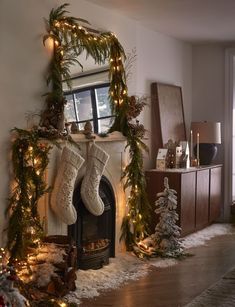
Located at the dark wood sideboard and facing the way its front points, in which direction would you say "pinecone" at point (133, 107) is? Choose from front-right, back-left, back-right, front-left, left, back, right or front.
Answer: right

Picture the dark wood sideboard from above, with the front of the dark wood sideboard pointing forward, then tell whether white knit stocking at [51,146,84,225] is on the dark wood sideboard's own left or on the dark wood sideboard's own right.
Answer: on the dark wood sideboard's own right

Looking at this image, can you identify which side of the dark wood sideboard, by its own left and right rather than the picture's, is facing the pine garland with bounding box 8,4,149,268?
right

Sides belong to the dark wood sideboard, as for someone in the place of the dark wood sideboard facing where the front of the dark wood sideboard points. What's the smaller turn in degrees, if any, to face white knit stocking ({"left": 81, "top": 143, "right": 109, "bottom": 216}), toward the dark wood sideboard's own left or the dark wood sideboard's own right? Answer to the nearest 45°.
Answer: approximately 90° to the dark wood sideboard's own right

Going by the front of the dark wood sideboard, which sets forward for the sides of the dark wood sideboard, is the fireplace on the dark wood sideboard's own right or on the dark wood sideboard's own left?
on the dark wood sideboard's own right

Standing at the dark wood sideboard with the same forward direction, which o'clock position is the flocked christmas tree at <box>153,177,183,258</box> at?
The flocked christmas tree is roughly at 2 o'clock from the dark wood sideboard.
